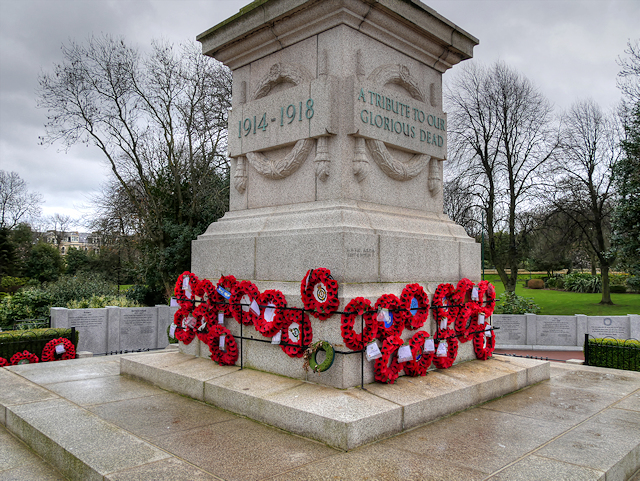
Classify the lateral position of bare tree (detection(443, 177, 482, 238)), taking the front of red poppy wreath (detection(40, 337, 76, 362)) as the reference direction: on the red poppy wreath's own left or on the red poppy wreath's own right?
on the red poppy wreath's own left

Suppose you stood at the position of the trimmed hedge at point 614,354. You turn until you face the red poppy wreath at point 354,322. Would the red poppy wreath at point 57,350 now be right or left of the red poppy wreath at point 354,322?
right

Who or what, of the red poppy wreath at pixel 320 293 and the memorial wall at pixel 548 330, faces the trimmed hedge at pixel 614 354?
the memorial wall

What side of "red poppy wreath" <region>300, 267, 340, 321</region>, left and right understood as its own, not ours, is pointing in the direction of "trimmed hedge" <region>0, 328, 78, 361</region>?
right

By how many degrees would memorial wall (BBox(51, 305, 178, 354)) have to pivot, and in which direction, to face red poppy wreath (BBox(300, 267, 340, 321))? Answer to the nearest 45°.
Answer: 0° — it already faces it

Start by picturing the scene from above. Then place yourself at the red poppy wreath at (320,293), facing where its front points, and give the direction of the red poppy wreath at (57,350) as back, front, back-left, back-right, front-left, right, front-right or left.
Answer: right

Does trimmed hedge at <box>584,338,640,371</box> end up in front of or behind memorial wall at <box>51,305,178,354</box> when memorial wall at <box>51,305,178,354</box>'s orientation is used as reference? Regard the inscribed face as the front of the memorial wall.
in front

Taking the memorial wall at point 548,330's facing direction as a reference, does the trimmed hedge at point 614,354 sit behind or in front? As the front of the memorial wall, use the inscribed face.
in front

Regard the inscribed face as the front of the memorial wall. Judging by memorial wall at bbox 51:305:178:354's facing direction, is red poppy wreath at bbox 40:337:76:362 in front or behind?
in front

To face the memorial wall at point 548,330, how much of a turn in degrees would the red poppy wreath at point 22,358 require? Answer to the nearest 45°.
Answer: approximately 90° to its left

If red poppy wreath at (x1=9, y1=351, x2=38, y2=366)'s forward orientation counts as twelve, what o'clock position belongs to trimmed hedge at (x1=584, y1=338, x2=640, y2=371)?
The trimmed hedge is roughly at 10 o'clock from the red poppy wreath.
